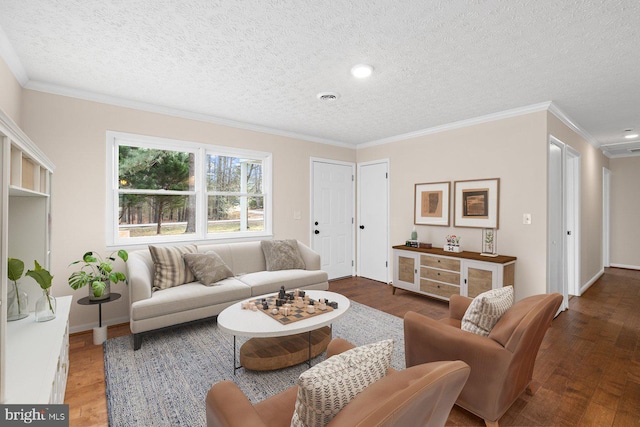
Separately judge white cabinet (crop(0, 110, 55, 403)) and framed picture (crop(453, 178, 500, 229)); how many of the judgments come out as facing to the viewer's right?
1

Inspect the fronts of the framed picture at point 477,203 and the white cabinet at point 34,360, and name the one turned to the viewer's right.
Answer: the white cabinet

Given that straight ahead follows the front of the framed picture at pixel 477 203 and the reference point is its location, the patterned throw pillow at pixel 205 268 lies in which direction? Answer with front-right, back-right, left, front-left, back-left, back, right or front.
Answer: front

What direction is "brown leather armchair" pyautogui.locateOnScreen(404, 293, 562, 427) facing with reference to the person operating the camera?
facing away from the viewer and to the left of the viewer

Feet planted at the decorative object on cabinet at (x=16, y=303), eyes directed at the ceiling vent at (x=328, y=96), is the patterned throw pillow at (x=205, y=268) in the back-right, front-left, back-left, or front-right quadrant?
front-left

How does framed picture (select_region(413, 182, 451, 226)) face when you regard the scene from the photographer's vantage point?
facing the viewer and to the left of the viewer

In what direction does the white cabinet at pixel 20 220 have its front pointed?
to the viewer's right

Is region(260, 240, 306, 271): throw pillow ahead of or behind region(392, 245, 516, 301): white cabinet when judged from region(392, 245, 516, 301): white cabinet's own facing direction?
ahead

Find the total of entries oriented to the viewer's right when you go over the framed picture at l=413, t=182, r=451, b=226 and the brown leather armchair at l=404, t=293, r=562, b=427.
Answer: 0

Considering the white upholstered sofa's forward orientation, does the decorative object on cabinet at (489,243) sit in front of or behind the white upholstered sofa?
in front

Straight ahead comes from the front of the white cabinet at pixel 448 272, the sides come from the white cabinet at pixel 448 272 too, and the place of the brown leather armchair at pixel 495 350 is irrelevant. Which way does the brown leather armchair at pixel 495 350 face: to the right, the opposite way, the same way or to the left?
to the right

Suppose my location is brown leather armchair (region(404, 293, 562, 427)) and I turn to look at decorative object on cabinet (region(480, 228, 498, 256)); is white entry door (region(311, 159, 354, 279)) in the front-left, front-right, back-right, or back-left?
front-left

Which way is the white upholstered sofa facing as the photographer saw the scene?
facing the viewer and to the right of the viewer

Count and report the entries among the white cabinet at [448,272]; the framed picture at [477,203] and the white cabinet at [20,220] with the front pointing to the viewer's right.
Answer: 1

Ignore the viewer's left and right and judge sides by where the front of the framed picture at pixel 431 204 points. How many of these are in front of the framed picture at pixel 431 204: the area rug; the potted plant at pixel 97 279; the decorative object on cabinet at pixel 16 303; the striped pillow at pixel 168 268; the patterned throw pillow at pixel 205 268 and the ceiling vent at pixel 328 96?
6

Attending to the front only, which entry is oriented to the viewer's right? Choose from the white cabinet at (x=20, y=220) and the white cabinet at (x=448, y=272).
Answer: the white cabinet at (x=20, y=220)

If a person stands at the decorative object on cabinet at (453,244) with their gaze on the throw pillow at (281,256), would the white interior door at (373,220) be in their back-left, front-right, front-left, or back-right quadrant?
front-right

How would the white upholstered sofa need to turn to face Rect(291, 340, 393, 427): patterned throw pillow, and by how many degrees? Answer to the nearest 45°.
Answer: approximately 45° to its right

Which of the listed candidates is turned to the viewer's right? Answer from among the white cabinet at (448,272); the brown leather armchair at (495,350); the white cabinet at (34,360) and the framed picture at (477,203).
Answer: the white cabinet at (34,360)
